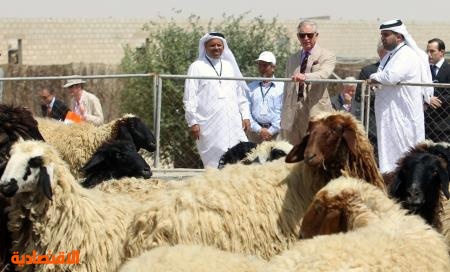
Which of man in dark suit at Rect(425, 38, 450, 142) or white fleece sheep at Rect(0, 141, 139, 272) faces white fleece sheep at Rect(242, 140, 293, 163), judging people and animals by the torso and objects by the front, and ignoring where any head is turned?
the man in dark suit

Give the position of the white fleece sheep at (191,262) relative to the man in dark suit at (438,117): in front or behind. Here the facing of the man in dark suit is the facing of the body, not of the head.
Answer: in front

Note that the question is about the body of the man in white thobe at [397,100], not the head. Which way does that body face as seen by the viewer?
to the viewer's left

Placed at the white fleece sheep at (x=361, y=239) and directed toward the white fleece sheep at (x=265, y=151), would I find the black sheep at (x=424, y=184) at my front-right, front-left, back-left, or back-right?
front-right

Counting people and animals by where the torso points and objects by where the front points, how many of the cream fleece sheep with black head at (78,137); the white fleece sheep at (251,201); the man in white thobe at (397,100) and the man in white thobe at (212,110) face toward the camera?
1

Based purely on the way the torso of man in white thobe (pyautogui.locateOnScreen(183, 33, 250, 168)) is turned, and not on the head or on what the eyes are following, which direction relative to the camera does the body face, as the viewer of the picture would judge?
toward the camera

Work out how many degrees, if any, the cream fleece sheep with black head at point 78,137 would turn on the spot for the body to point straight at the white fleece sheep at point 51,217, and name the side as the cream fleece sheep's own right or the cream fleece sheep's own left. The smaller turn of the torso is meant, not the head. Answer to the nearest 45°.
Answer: approximately 90° to the cream fleece sheep's own right

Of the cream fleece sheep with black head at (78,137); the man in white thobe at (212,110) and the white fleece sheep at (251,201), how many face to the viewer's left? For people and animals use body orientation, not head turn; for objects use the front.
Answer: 0

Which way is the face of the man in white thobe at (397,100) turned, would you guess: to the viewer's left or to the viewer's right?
to the viewer's left

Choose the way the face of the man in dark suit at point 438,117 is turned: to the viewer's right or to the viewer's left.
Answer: to the viewer's left

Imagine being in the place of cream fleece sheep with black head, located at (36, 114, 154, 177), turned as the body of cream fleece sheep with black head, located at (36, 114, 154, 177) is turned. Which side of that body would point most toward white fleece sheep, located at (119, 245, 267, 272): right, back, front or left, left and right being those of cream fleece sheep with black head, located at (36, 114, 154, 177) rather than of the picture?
right

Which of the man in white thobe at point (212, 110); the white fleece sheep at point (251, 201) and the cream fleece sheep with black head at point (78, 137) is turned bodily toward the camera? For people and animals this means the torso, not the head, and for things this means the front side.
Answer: the man in white thobe

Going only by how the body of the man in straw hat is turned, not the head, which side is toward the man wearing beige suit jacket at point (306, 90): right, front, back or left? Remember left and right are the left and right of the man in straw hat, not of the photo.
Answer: left
